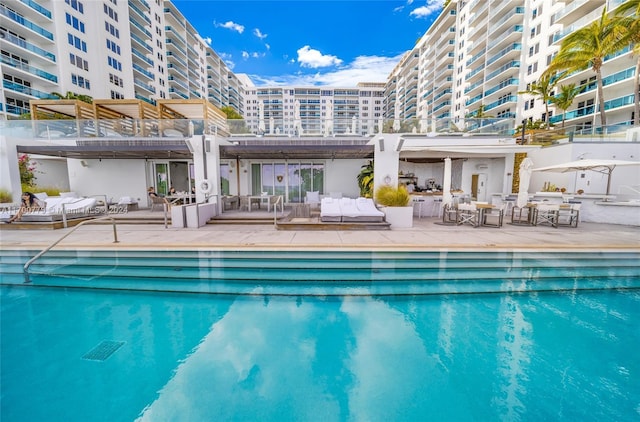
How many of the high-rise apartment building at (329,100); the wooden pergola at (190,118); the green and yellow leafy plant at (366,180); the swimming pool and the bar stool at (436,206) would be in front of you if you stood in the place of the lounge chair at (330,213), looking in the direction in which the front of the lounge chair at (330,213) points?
1

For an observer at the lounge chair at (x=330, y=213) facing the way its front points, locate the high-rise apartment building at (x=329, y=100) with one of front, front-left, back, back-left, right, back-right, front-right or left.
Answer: back

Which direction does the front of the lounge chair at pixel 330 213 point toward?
toward the camera

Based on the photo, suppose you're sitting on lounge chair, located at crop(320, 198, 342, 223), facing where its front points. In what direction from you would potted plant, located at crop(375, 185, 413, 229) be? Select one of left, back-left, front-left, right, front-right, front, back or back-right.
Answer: left

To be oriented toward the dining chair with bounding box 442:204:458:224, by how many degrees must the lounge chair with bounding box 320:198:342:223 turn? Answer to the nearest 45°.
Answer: approximately 90° to its left

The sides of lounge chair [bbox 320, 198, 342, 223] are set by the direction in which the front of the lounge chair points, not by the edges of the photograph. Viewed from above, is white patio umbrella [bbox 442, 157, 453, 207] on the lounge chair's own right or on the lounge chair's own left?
on the lounge chair's own left

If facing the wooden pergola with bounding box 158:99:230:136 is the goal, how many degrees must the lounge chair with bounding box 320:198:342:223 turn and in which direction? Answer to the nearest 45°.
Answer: approximately 135° to its right

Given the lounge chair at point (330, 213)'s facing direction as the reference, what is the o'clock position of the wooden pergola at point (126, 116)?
The wooden pergola is roughly at 4 o'clock from the lounge chair.

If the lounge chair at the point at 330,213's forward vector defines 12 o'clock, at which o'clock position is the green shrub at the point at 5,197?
The green shrub is roughly at 3 o'clock from the lounge chair.

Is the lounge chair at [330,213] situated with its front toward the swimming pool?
yes

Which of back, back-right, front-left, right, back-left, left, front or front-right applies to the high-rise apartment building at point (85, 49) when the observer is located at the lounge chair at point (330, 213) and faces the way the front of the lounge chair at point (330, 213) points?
back-right

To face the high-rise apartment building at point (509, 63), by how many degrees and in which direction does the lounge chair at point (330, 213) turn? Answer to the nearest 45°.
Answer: approximately 135° to its left

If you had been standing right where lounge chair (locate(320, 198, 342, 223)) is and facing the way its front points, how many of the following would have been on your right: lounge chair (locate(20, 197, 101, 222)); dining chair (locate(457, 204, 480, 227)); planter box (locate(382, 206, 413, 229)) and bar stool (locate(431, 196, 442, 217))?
1

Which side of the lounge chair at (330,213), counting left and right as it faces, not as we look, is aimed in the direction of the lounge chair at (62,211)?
right

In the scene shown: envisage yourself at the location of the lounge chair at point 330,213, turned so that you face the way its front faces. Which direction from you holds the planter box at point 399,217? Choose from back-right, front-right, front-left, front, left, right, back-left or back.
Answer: left

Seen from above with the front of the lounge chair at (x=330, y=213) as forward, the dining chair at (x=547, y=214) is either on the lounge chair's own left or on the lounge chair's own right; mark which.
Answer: on the lounge chair's own left

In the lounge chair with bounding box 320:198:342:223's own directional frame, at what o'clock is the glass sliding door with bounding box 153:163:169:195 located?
The glass sliding door is roughly at 4 o'clock from the lounge chair.
